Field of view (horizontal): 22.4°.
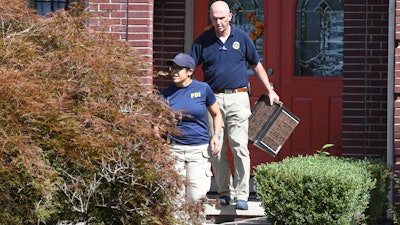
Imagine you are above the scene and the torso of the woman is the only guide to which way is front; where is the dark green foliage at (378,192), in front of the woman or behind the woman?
behind

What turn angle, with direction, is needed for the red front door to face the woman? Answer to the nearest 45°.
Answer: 0° — it already faces them

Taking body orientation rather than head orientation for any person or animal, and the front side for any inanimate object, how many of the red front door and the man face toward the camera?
2

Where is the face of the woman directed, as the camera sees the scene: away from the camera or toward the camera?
toward the camera

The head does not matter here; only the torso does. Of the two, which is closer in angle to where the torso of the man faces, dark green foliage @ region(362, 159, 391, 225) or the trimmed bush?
the trimmed bush

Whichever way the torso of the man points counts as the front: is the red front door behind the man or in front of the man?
behind

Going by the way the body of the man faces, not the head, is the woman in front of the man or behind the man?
in front

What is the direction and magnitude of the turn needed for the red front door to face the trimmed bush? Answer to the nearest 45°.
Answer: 0° — it already faces it

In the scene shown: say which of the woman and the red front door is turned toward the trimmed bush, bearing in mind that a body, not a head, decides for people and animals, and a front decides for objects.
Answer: the red front door

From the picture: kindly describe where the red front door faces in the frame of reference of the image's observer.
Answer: facing the viewer

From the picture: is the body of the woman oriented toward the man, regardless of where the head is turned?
no

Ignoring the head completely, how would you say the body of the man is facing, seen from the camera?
toward the camera

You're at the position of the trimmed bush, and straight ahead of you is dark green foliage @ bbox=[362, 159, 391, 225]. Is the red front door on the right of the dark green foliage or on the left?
left

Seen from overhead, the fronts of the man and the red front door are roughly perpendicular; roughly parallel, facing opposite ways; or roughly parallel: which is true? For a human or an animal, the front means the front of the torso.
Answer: roughly parallel

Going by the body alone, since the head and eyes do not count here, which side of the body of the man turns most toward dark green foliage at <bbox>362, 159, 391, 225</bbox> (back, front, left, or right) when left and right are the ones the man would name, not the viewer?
left

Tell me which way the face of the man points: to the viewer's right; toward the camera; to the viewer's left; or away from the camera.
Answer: toward the camera

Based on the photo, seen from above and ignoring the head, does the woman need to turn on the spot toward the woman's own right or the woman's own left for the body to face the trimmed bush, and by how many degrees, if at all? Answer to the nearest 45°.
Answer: approximately 135° to the woman's own left
